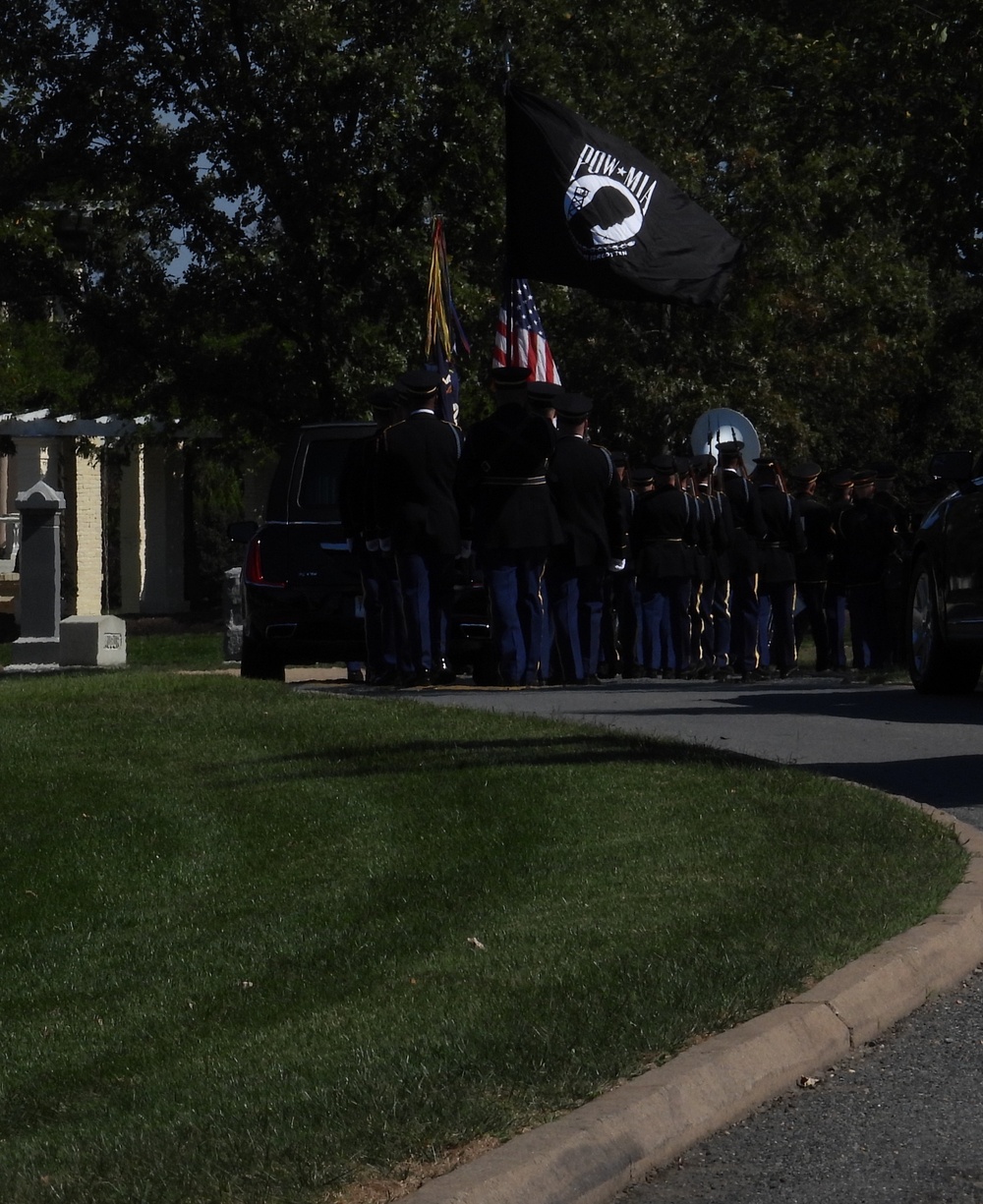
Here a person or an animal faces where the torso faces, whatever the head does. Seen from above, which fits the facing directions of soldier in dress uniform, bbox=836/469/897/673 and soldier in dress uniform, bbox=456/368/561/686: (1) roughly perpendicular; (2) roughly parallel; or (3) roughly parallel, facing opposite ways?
roughly parallel

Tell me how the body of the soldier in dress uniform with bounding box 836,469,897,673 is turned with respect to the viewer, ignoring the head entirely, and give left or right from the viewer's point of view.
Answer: facing away from the viewer

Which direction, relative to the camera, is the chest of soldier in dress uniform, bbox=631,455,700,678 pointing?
away from the camera

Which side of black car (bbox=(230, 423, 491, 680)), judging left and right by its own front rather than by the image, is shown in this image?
back

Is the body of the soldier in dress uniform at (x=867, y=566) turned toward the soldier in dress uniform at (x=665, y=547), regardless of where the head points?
no

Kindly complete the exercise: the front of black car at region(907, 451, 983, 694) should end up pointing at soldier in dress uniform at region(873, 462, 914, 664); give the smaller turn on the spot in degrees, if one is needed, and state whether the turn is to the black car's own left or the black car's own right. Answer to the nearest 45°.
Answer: approximately 45° to the black car's own right

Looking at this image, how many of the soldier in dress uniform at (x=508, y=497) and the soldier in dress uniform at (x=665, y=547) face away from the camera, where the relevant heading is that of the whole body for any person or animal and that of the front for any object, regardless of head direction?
2

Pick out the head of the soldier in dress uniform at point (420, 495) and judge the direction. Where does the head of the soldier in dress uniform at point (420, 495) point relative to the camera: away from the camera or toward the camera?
away from the camera

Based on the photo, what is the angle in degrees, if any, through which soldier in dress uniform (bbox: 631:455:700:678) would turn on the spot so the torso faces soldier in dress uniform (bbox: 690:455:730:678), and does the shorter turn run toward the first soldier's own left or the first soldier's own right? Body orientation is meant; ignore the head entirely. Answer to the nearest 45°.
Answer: approximately 45° to the first soldier's own right

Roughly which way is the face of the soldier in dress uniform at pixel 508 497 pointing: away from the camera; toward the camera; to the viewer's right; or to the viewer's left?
away from the camera

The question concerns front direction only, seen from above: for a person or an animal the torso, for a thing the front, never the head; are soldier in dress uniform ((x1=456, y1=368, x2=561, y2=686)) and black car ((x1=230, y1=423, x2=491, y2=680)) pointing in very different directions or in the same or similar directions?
same or similar directions

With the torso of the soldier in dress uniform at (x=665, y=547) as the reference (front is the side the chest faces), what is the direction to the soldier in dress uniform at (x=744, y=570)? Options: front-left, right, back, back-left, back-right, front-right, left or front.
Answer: right

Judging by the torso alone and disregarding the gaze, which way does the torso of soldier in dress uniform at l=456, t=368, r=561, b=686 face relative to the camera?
away from the camera

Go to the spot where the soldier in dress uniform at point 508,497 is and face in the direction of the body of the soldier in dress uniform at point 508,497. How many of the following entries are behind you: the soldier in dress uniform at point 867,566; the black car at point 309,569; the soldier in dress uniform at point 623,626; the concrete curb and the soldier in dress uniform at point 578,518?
1

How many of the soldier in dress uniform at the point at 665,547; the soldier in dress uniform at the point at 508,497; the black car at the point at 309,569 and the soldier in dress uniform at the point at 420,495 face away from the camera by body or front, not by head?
4

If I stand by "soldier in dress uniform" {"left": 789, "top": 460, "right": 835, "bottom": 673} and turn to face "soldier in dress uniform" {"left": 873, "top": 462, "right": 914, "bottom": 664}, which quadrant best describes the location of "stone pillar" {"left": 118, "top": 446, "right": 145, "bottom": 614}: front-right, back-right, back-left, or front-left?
back-left
